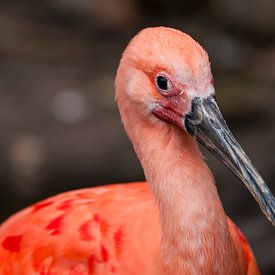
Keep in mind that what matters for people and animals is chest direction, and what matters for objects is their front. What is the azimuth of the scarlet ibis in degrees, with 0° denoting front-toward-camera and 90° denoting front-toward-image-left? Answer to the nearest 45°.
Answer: approximately 315°
